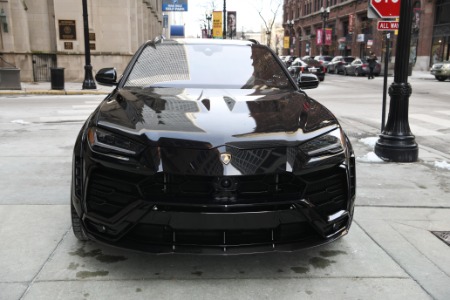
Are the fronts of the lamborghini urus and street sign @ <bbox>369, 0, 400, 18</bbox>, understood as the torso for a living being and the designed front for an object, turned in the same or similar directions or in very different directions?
same or similar directions

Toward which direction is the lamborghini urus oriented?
toward the camera

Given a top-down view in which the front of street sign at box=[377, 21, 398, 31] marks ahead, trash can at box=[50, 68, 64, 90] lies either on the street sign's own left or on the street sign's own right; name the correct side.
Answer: on the street sign's own right

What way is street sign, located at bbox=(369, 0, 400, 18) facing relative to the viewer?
toward the camera

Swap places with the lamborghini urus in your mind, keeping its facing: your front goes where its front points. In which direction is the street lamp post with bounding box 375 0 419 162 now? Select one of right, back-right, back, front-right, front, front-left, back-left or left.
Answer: back-left

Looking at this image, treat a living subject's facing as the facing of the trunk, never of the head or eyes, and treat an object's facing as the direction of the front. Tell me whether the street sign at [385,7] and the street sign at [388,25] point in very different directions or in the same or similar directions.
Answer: same or similar directions

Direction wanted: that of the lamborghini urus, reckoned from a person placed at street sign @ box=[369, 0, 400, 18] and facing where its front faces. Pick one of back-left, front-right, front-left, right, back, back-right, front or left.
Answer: front

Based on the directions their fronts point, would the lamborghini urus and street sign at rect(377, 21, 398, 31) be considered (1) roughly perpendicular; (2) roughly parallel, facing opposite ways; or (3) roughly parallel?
roughly parallel

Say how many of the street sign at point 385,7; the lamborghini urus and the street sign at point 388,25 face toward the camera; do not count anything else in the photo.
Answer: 3

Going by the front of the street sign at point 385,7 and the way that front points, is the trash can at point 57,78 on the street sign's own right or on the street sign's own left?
on the street sign's own right

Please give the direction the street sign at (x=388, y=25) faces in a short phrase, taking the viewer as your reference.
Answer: facing the viewer
